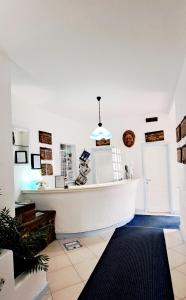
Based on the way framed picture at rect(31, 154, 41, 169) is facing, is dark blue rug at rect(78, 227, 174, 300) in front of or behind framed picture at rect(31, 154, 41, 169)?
in front

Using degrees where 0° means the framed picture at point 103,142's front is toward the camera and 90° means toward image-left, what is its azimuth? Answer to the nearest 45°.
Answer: approximately 0°

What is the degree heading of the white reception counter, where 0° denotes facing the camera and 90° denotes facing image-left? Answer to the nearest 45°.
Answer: approximately 315°

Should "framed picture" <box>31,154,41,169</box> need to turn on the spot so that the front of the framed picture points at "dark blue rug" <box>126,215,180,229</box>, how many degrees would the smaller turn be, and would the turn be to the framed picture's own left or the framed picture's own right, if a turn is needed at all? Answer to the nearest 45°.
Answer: approximately 45° to the framed picture's own left

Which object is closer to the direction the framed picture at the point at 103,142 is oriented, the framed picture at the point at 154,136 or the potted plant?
the potted plant

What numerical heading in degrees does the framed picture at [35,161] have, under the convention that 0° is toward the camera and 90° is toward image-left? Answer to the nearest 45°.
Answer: approximately 315°

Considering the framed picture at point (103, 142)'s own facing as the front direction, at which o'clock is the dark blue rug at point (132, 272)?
The dark blue rug is roughly at 12 o'clock from the framed picture.

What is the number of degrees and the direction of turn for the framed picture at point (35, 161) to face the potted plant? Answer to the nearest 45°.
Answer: approximately 45° to its right
